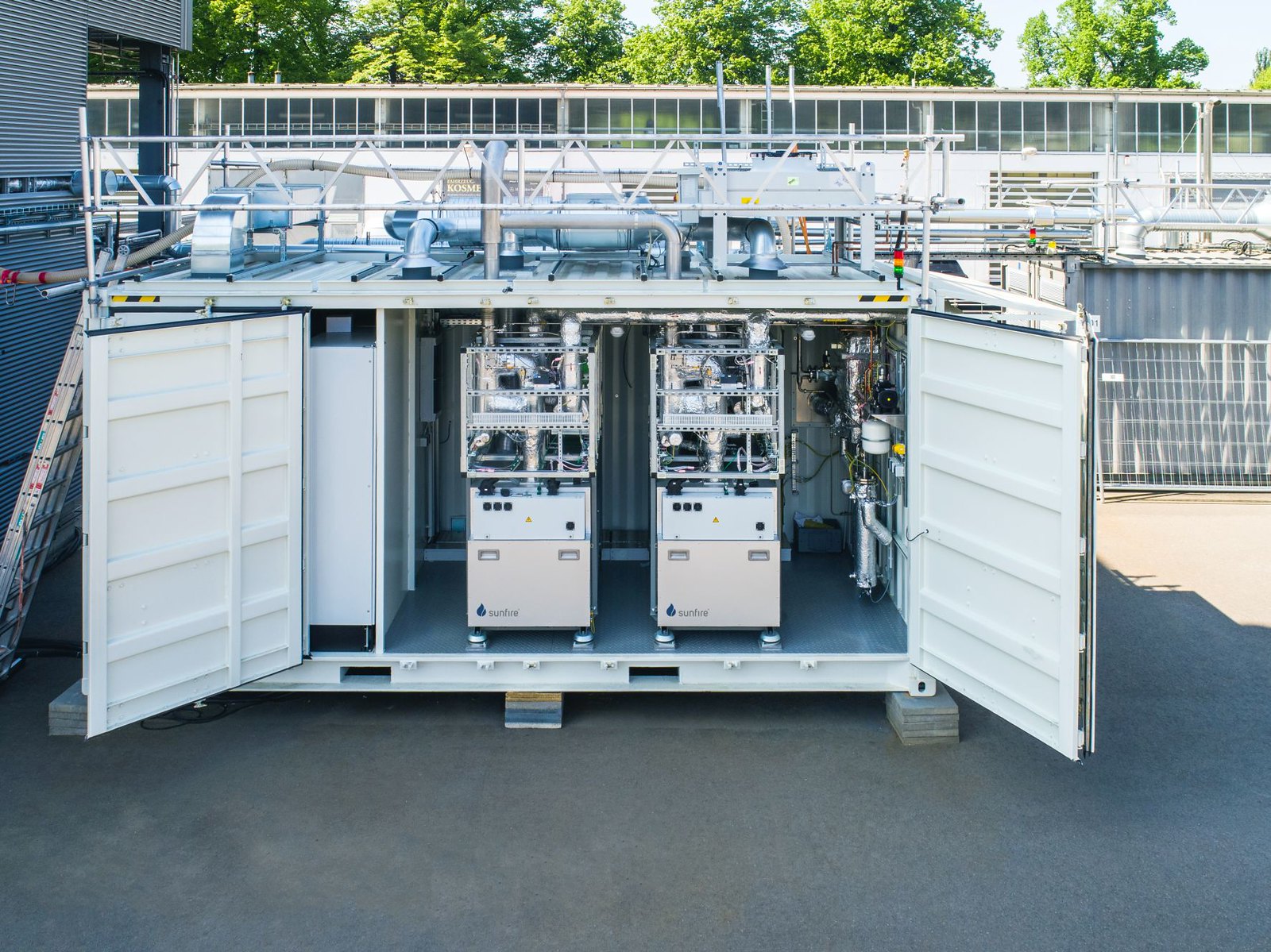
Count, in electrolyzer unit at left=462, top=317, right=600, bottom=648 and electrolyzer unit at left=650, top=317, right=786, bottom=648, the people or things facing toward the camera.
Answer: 2

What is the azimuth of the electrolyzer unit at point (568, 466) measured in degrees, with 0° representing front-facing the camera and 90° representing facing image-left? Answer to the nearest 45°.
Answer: approximately 0°
